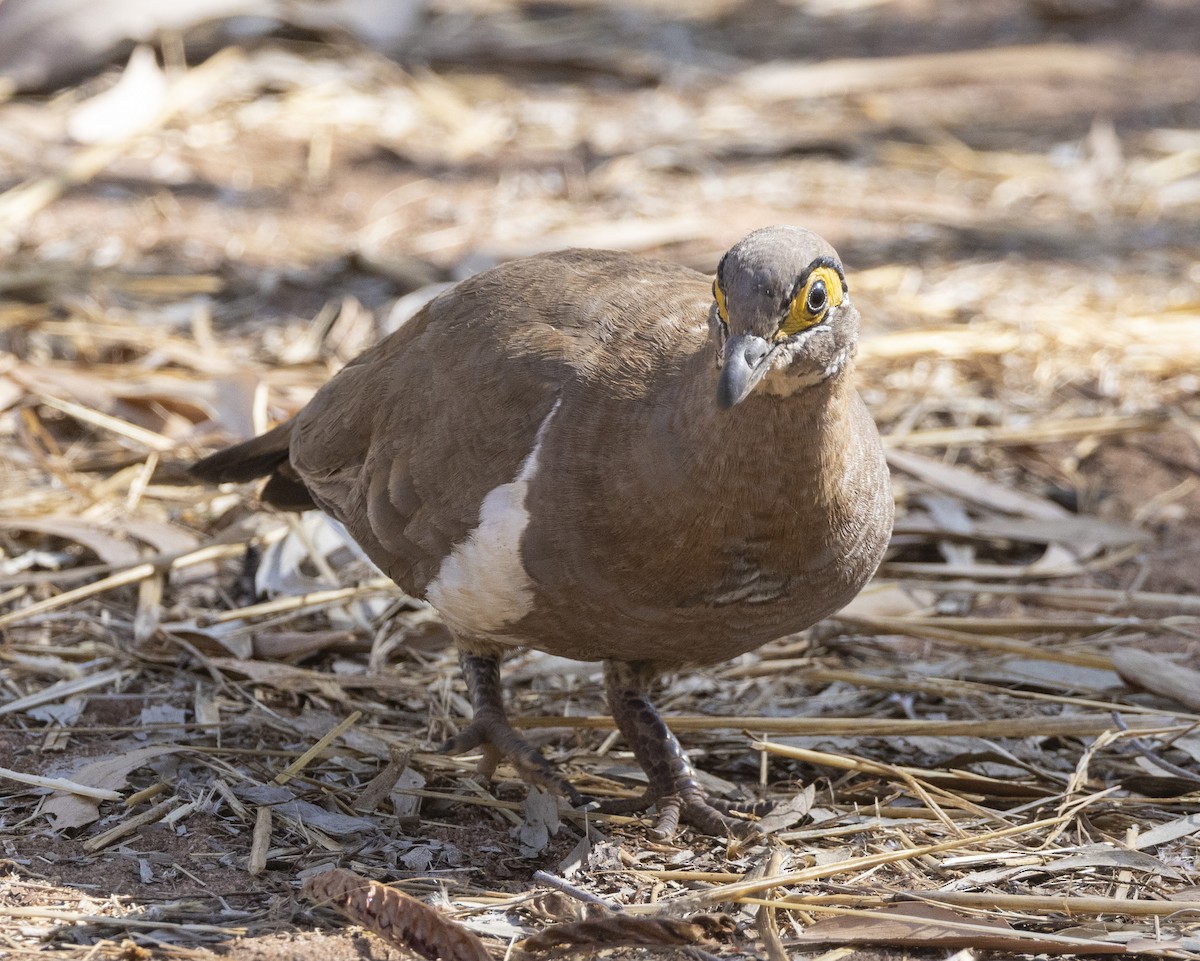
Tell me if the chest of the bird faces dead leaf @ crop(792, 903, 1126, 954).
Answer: yes

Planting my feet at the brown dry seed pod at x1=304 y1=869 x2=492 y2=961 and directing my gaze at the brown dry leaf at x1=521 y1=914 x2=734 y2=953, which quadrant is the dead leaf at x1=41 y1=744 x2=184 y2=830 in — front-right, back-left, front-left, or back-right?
back-left

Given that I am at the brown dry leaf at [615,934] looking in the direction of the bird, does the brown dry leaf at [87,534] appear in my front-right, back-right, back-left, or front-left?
front-left

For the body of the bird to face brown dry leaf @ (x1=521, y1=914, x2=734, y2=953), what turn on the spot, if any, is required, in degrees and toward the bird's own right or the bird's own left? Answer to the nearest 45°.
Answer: approximately 45° to the bird's own right

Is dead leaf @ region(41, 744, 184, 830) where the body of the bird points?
no

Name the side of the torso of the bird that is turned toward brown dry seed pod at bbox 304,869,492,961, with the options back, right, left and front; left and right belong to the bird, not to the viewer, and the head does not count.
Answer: right

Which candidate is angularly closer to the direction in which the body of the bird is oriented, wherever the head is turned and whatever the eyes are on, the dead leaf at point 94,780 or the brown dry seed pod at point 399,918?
the brown dry seed pod

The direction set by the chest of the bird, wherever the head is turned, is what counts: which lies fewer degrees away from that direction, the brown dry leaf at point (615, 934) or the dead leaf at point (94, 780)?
the brown dry leaf

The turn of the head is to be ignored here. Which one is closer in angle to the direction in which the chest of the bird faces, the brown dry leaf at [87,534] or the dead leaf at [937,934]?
the dead leaf

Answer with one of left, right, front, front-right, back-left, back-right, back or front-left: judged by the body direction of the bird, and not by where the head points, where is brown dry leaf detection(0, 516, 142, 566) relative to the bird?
back

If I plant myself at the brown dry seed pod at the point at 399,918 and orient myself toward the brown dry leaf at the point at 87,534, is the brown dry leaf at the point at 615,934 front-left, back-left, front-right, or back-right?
back-right

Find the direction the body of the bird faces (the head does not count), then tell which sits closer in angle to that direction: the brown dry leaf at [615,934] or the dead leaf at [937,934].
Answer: the dead leaf

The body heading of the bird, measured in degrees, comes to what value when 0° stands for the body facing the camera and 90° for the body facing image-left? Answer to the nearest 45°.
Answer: approximately 315°

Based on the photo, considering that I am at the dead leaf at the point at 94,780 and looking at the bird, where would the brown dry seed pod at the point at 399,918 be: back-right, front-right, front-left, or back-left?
front-right
